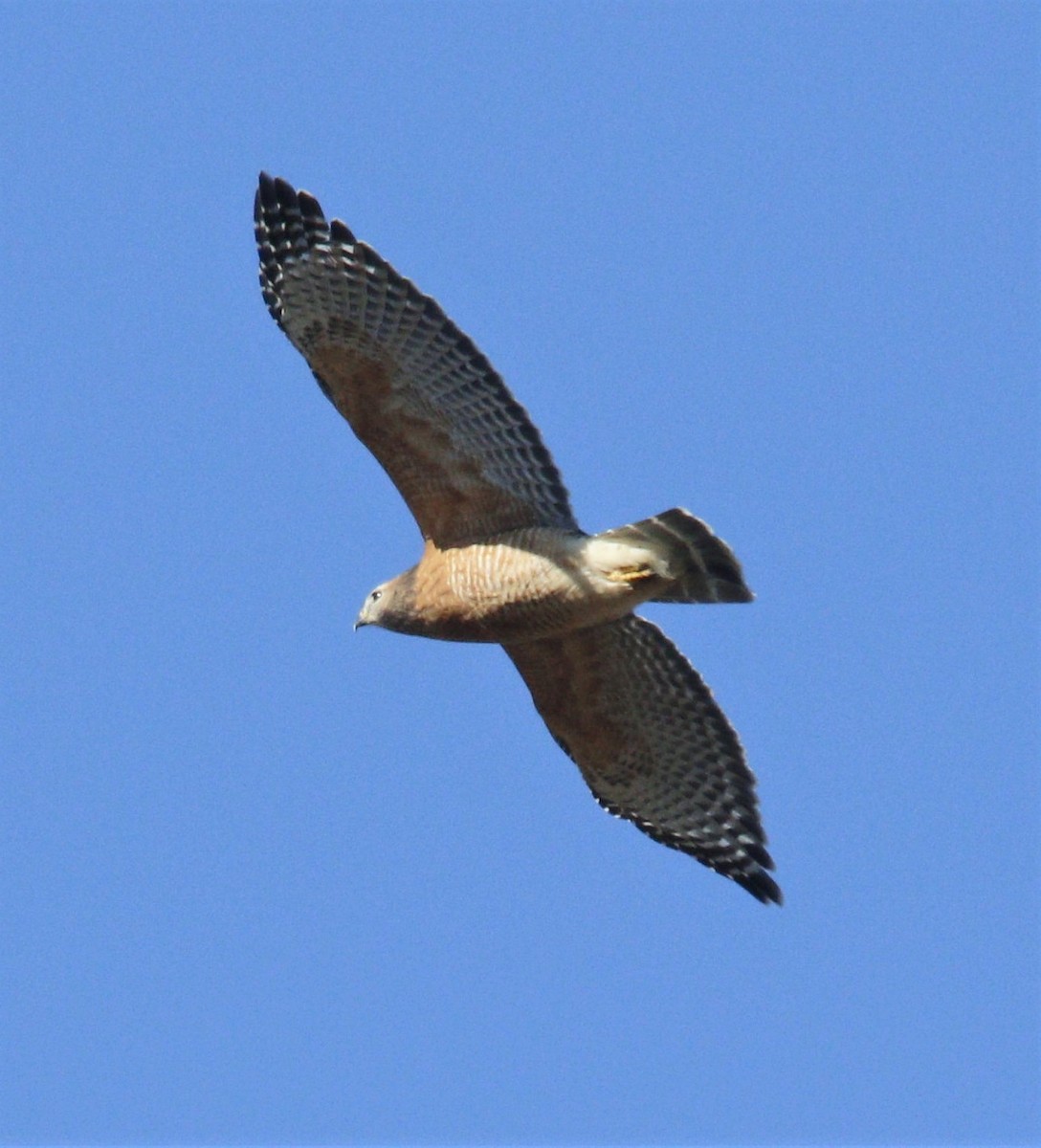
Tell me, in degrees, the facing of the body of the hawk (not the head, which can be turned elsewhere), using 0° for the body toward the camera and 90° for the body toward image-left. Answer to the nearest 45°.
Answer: approximately 90°
